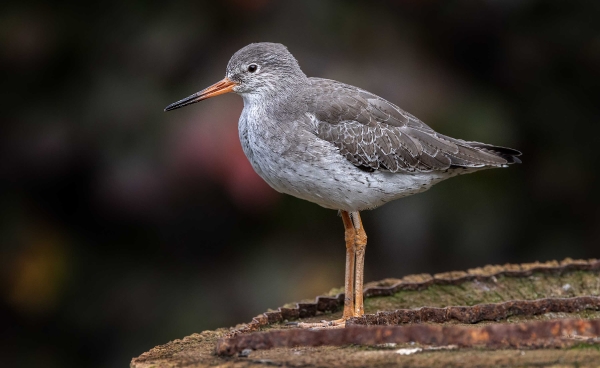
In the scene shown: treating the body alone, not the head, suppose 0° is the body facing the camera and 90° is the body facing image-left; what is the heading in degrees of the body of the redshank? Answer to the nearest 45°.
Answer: approximately 90°
